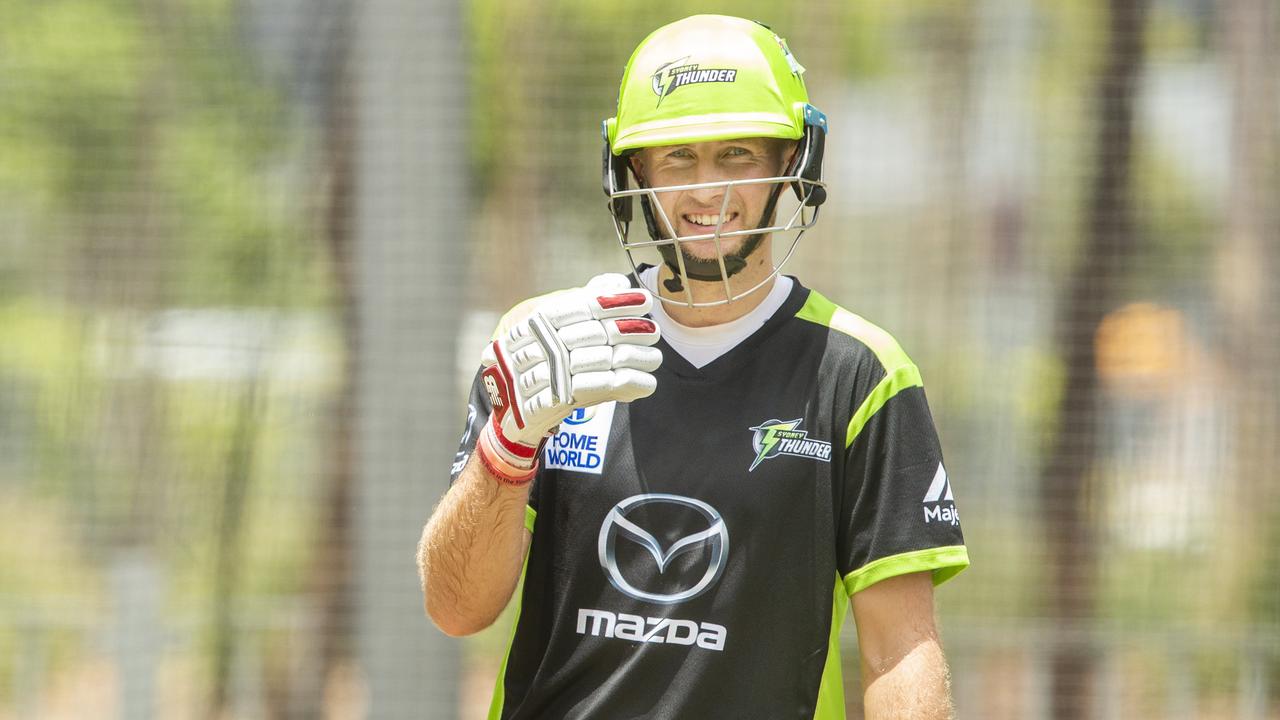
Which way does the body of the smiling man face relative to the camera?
toward the camera
